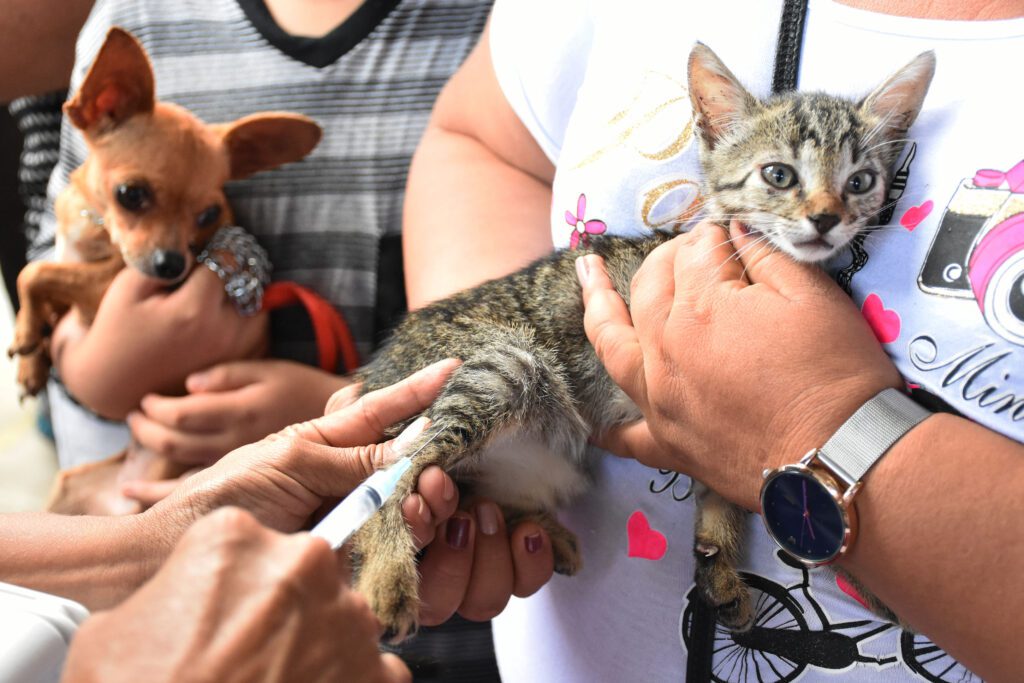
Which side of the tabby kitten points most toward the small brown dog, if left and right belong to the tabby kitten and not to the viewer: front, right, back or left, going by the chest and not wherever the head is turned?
back

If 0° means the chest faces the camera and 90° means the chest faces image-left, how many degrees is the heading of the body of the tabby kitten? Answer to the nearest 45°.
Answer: approximately 315°
